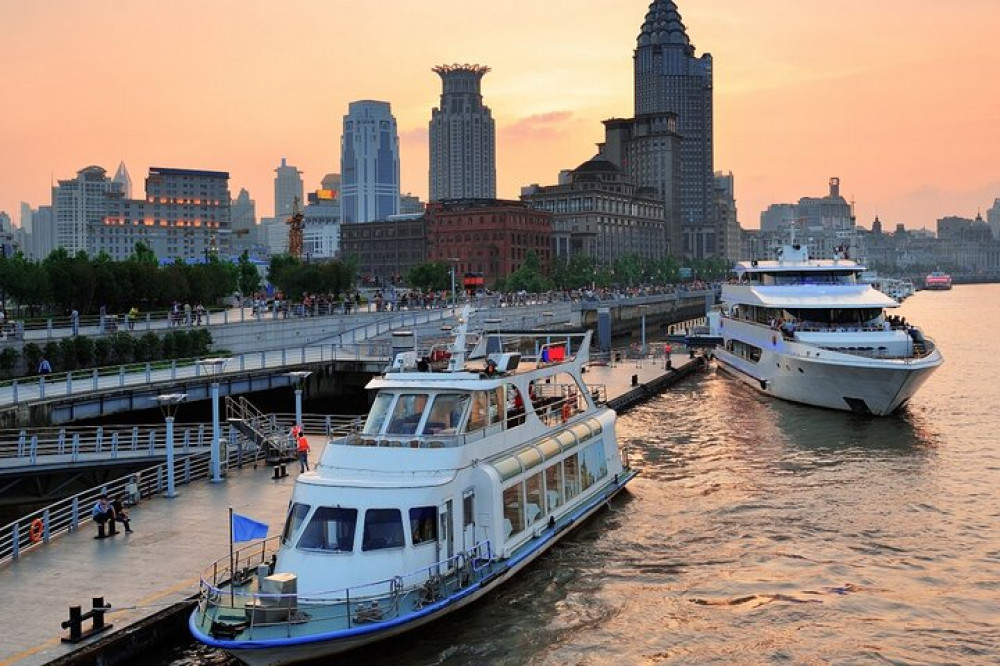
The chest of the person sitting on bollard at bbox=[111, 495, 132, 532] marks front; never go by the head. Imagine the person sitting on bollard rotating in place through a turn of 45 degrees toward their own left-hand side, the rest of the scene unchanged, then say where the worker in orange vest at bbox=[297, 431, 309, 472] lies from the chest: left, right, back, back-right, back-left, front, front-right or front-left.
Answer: front-left

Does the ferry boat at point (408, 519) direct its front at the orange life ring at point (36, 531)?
no

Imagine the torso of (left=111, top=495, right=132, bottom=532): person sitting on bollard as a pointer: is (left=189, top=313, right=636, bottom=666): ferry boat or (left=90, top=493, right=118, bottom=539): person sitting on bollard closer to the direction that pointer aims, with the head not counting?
the ferry boat

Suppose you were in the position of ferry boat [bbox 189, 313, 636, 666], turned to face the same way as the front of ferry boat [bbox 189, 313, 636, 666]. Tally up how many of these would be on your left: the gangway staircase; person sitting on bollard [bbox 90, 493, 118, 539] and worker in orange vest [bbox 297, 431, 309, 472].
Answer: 0

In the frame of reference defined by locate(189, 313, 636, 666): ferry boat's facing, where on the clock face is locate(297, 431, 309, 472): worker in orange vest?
The worker in orange vest is roughly at 4 o'clock from the ferry boat.

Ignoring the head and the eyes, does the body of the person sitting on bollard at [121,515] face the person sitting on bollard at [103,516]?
no

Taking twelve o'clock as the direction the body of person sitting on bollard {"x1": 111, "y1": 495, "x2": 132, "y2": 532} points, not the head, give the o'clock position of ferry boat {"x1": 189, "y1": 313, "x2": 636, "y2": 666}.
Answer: The ferry boat is roughly at 12 o'clock from the person sitting on bollard.

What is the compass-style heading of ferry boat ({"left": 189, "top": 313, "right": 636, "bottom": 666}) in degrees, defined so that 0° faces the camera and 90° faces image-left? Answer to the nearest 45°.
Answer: approximately 45°

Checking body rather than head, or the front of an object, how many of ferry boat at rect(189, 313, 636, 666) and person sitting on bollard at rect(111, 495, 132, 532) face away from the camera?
0

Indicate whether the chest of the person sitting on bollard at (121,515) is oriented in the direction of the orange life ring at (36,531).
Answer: no

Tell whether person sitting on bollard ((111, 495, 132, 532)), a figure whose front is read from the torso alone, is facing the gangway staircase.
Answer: no

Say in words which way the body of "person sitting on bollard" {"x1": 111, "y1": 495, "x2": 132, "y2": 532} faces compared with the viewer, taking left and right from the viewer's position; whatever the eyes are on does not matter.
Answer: facing the viewer and to the right of the viewer
